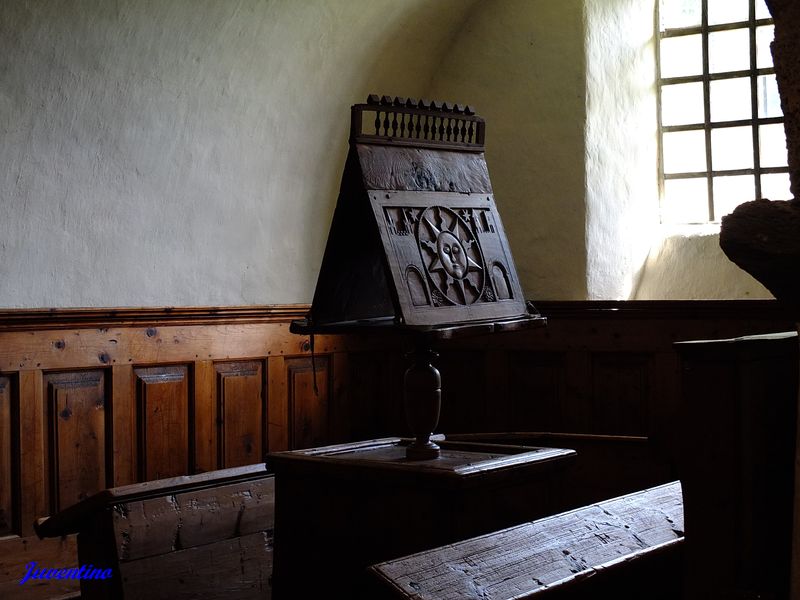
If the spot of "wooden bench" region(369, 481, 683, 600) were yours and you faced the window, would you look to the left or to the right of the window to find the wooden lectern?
left

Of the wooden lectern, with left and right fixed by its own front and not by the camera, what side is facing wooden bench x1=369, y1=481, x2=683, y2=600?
front

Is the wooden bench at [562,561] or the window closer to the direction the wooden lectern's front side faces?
the wooden bench

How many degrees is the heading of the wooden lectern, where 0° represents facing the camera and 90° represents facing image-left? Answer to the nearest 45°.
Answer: approximately 315°

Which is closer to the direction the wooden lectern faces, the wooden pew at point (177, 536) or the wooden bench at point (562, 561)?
the wooden bench

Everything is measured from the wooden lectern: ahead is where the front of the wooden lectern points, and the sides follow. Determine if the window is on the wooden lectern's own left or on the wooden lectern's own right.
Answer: on the wooden lectern's own left
